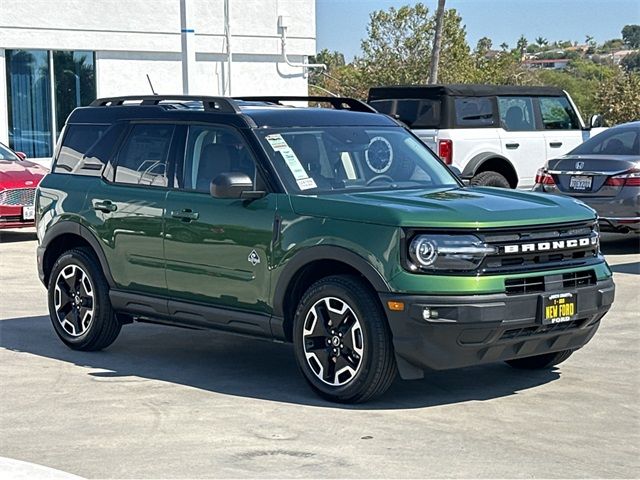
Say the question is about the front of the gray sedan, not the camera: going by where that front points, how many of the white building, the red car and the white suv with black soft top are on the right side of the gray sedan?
0

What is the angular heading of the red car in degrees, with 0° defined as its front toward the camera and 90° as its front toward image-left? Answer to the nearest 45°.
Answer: approximately 315°

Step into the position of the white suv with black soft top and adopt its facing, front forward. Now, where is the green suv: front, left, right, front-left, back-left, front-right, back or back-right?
back-right

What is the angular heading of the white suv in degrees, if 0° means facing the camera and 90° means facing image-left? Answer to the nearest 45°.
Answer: approximately 225°

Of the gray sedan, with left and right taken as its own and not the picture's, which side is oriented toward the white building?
left

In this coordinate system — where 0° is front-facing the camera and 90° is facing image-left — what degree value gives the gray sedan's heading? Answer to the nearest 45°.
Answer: approximately 225°

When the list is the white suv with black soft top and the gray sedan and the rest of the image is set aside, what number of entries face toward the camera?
0

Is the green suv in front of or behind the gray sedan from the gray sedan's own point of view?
behind

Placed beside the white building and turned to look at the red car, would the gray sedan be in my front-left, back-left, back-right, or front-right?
front-left

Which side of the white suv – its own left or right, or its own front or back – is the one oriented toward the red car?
back

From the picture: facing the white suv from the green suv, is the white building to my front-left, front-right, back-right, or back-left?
front-left

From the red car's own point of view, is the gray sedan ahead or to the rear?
ahead

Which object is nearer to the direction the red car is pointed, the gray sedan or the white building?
the gray sedan

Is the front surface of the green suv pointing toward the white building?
no

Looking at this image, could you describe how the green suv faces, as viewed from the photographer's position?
facing the viewer and to the right of the viewer

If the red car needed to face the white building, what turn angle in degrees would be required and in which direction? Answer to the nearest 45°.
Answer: approximately 135° to its left

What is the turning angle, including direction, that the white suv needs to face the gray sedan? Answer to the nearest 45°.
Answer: approximately 90° to its right
